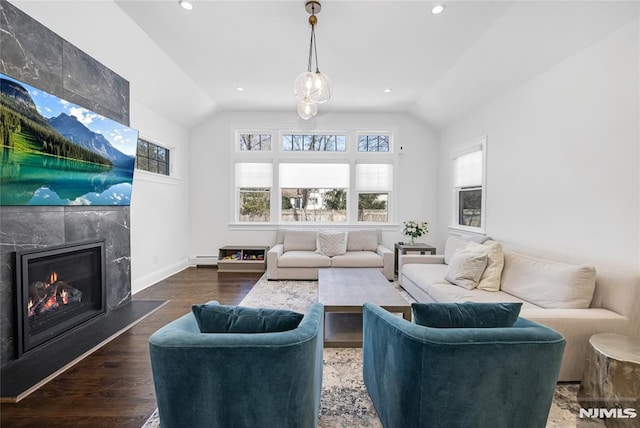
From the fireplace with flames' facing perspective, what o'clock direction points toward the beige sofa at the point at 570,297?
The beige sofa is roughly at 12 o'clock from the fireplace with flames.

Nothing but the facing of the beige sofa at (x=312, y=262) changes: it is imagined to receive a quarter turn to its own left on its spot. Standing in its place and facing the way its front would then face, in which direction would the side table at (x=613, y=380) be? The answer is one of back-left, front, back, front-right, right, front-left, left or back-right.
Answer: front-right

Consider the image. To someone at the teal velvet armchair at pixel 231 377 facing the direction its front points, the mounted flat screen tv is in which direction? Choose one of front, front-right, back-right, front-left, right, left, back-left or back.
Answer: front-left

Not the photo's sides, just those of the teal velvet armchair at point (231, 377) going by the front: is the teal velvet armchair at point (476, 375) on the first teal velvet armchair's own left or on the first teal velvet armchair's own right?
on the first teal velvet armchair's own right

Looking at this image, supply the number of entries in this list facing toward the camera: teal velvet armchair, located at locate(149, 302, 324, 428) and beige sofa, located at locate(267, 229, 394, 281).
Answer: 1

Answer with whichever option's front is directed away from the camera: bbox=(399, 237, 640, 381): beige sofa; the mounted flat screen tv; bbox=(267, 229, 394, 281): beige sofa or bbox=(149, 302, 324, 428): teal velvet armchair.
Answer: the teal velvet armchair

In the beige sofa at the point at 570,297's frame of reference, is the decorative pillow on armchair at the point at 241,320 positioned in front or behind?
in front

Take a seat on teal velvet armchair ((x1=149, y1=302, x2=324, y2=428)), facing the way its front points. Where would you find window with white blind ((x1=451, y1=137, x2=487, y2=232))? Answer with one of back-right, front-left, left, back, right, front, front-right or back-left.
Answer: front-right

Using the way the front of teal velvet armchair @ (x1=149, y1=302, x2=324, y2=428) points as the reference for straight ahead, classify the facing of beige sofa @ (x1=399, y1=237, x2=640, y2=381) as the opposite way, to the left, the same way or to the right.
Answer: to the left

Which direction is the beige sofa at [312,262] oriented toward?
toward the camera

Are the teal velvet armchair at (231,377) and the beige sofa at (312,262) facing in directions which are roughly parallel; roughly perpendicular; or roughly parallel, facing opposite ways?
roughly parallel, facing opposite ways

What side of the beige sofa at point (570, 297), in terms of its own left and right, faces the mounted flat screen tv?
front

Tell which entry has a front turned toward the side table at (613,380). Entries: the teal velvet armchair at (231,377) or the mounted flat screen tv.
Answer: the mounted flat screen tv

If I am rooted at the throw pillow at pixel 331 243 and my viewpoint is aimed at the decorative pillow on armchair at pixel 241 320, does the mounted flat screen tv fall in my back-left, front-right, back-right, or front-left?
front-right

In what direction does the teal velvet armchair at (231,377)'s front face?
away from the camera

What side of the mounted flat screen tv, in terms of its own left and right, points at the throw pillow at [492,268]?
front

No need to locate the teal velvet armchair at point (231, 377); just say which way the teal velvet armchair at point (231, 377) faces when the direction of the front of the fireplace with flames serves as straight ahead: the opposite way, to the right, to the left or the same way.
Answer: to the left

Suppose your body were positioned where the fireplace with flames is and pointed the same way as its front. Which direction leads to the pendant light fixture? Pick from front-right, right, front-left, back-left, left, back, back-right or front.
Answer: front

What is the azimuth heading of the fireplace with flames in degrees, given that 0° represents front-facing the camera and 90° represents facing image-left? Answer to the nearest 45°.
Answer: approximately 315°
